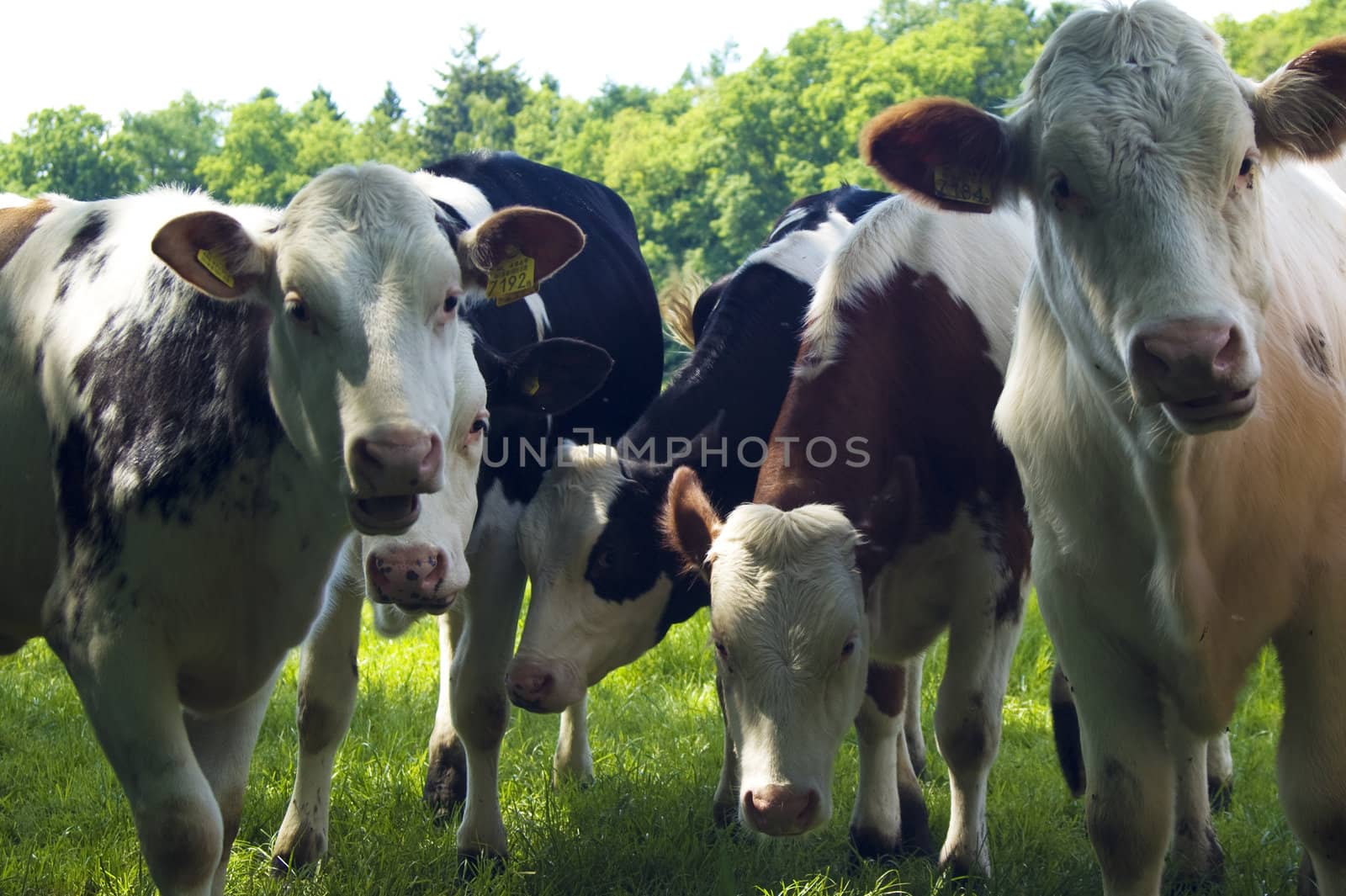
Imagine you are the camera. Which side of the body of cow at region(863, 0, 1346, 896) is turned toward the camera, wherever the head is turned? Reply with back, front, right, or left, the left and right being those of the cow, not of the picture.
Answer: front

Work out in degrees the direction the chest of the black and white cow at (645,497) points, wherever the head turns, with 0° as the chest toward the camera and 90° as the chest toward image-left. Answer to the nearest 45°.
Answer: approximately 45°

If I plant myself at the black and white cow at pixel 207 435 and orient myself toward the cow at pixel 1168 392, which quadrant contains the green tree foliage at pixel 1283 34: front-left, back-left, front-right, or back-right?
front-left

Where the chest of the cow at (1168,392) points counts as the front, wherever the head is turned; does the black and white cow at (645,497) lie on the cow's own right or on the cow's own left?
on the cow's own right

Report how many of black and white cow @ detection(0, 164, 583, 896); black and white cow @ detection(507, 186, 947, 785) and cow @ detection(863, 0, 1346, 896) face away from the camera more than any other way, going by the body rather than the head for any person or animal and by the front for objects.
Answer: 0

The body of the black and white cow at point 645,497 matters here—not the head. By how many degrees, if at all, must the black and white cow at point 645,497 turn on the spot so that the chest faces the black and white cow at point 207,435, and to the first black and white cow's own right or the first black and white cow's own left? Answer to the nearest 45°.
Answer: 0° — it already faces it

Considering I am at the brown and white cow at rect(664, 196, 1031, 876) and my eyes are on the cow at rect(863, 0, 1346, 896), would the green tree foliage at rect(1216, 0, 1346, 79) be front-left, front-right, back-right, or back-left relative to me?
back-left

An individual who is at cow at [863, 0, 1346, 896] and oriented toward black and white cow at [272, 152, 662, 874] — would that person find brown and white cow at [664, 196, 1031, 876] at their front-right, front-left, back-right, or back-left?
front-right

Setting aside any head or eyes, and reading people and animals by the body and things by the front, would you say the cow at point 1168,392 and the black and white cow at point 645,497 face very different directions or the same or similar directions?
same or similar directions

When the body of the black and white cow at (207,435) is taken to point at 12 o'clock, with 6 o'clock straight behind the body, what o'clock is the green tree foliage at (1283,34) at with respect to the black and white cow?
The green tree foliage is roughly at 9 o'clock from the black and white cow.

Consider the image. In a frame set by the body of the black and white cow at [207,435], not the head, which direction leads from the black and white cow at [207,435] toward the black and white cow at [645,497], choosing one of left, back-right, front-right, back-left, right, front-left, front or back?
left

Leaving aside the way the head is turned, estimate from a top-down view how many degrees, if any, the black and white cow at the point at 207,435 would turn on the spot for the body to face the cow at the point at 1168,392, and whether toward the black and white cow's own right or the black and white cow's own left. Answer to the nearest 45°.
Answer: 0° — it already faces it

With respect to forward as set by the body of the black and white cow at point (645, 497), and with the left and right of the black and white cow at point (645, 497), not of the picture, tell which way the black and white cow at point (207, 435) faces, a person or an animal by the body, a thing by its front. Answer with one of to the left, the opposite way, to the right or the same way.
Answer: to the left

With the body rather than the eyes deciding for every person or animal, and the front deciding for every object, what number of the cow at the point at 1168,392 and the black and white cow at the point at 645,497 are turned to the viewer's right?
0

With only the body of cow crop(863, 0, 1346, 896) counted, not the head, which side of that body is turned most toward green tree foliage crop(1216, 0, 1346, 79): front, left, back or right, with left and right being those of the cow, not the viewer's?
back

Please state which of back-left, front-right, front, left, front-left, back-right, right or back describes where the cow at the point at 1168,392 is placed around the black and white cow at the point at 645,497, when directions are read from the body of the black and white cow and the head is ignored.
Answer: left
